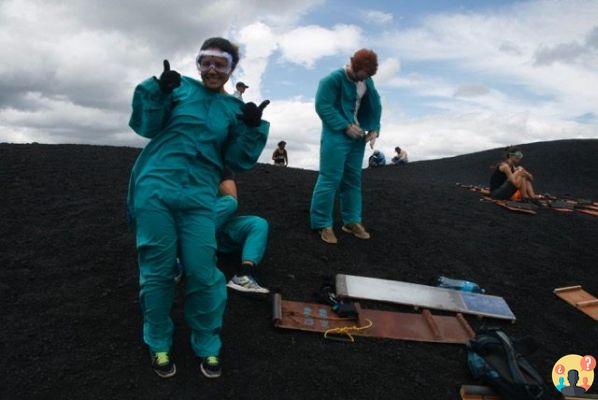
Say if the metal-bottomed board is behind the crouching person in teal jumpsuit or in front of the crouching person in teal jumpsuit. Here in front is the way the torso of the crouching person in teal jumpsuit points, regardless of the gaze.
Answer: in front

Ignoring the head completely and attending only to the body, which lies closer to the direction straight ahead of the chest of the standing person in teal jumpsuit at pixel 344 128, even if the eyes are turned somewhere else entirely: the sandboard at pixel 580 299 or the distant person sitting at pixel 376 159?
the sandboard

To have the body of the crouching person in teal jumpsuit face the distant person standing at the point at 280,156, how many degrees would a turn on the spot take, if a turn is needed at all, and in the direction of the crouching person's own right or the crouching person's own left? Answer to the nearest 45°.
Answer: approximately 90° to the crouching person's own left

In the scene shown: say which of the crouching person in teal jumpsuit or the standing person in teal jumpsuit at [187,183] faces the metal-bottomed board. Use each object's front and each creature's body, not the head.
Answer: the crouching person in teal jumpsuit

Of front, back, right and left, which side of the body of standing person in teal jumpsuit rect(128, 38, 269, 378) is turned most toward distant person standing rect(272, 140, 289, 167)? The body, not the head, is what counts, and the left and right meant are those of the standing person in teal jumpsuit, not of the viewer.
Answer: back

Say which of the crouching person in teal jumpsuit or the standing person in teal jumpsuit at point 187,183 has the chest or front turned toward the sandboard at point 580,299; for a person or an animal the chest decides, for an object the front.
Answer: the crouching person in teal jumpsuit

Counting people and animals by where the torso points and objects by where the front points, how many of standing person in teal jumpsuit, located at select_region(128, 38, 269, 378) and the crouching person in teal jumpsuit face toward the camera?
1

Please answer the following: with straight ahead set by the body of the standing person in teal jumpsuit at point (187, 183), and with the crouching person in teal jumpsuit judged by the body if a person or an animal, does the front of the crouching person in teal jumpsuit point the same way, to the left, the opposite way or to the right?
to the left

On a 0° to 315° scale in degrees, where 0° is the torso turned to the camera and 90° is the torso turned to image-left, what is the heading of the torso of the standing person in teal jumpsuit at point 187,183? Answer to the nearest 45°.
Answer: approximately 0°

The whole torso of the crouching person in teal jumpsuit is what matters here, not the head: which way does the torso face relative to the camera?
to the viewer's right
